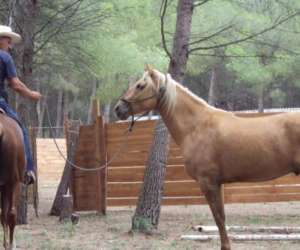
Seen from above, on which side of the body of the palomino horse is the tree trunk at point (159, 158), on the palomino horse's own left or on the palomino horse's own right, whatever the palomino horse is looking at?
on the palomino horse's own right

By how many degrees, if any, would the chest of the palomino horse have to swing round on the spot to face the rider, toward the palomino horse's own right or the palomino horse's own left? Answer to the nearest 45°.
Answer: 0° — it already faces them

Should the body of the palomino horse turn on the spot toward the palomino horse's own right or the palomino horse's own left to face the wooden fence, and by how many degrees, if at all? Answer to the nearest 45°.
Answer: approximately 90° to the palomino horse's own right

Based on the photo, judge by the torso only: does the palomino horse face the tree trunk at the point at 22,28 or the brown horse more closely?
the brown horse

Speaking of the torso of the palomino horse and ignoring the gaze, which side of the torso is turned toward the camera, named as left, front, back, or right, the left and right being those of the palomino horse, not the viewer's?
left
